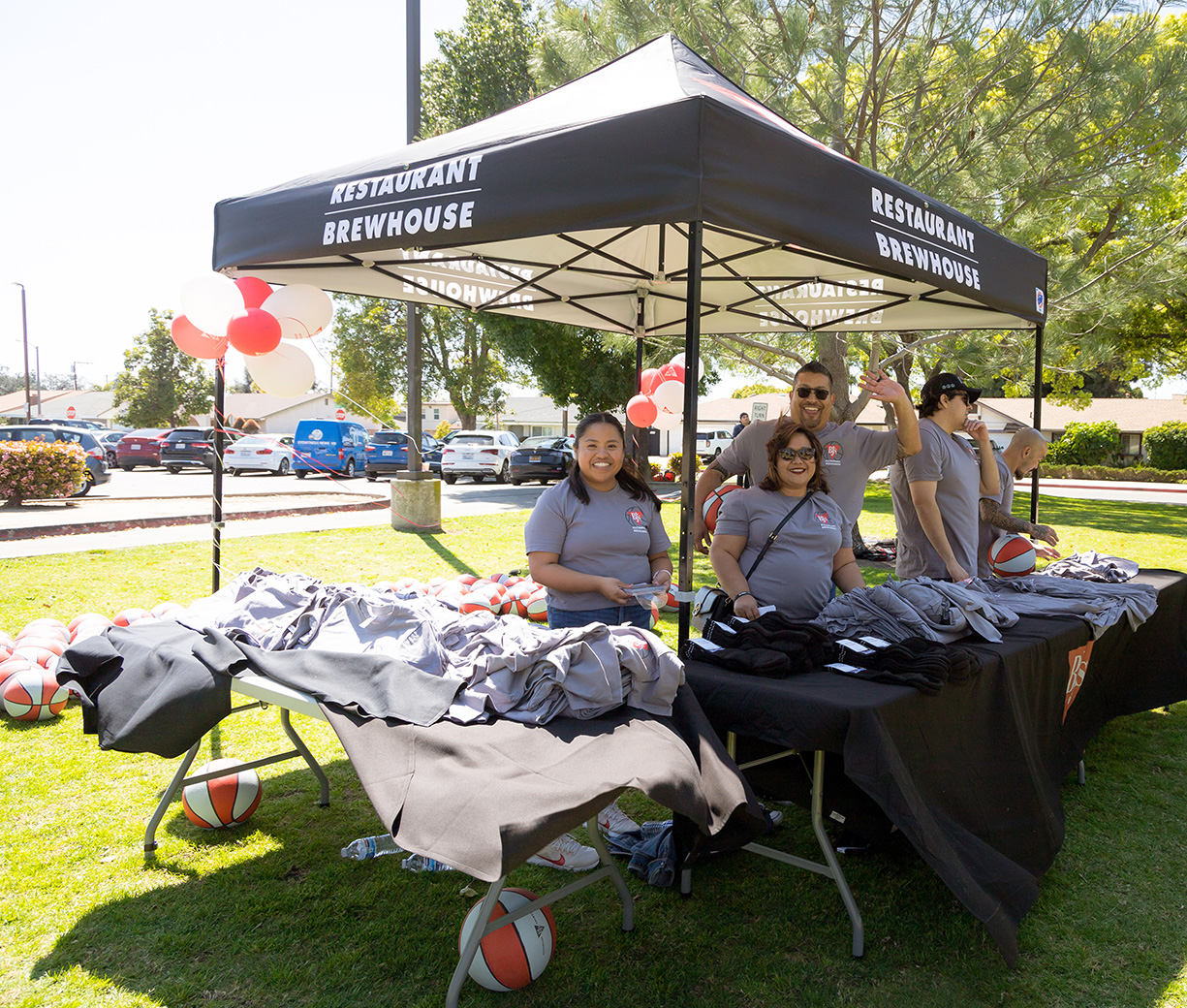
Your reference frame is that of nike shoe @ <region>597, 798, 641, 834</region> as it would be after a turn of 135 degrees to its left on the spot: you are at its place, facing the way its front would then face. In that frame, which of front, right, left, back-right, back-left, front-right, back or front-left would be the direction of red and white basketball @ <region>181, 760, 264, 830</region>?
left

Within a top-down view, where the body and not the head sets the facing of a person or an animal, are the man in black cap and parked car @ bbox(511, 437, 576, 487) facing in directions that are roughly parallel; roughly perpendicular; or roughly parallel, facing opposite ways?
roughly perpendicular

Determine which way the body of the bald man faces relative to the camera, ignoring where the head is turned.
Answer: to the viewer's right
